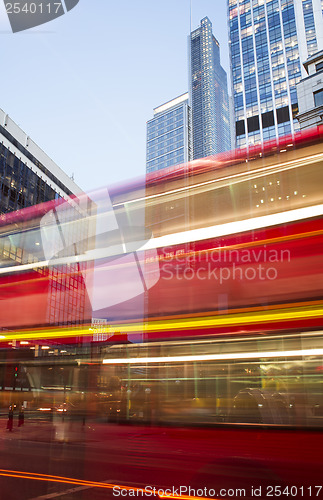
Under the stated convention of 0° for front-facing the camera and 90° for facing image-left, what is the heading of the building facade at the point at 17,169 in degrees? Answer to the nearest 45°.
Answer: approximately 270°

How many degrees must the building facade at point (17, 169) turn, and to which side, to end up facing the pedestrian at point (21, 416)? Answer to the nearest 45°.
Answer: approximately 90° to its right
